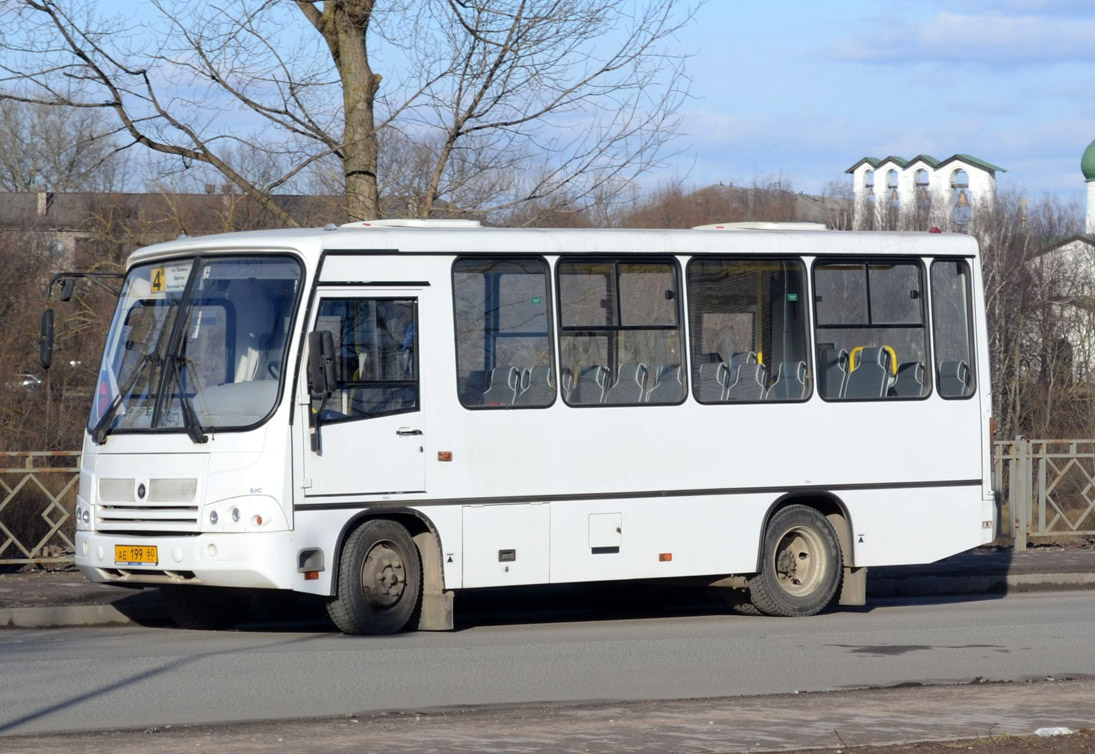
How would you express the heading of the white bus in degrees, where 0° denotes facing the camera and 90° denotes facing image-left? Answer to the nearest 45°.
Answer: approximately 45°

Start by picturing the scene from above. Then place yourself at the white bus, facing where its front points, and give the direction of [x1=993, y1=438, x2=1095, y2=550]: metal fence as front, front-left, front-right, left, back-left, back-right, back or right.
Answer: back
